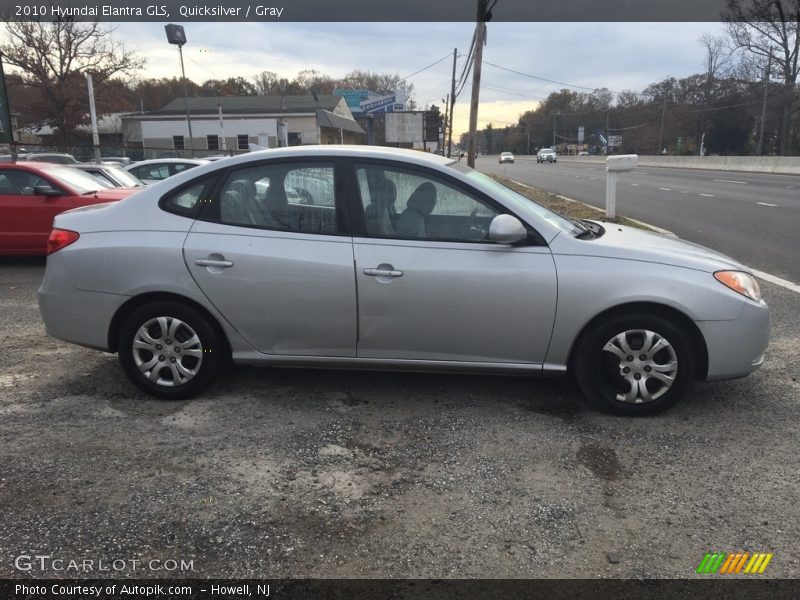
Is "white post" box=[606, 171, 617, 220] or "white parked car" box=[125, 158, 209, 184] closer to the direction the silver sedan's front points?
the white post

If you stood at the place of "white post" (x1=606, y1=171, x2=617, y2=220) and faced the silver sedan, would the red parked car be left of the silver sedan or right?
right

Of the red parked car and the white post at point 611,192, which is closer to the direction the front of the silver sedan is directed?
the white post

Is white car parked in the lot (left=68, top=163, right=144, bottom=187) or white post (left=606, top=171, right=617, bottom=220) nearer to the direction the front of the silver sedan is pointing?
the white post

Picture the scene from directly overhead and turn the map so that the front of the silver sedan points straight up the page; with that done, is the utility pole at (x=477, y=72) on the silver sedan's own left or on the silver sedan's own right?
on the silver sedan's own left

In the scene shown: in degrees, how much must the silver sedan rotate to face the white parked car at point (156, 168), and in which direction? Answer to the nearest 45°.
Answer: approximately 135° to its left

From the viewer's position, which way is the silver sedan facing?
facing to the right of the viewer

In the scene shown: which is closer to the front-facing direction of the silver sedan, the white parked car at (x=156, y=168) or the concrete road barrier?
the concrete road barrier

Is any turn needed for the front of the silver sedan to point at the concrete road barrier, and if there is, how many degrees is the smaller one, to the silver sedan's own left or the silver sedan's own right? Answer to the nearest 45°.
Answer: approximately 45° to the silver sedan's own left
